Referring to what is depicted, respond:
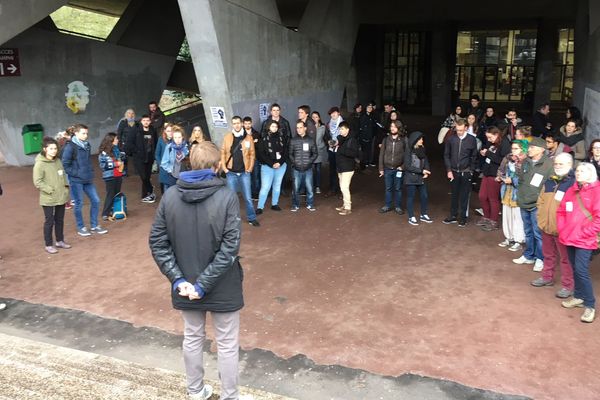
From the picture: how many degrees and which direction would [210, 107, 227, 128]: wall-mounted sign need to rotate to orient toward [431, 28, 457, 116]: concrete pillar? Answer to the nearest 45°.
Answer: approximately 135° to its left

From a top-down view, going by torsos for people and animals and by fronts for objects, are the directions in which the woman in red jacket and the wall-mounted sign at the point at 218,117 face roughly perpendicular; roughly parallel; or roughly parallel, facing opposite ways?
roughly perpendicular

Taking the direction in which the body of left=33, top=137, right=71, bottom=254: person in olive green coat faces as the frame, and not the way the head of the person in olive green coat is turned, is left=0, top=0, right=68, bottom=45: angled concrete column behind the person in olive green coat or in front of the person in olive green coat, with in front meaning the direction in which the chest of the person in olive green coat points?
behind

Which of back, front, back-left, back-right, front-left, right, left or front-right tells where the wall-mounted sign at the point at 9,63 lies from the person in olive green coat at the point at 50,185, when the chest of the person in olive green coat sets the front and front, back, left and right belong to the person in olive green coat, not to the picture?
back-left

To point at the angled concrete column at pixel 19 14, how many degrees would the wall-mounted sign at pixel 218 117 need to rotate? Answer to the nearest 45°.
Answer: approximately 135° to its right

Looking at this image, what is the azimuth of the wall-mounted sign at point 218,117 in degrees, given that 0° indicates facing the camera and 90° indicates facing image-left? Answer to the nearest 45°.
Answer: approximately 0°

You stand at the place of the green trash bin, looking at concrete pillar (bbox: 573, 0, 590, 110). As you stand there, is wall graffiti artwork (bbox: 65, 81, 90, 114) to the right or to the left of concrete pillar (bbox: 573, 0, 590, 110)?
left

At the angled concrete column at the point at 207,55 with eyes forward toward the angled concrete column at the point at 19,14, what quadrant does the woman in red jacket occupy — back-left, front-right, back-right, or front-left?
back-left

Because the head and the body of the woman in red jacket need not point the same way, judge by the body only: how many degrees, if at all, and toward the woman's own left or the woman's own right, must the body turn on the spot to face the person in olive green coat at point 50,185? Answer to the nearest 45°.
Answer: approximately 45° to the woman's own right

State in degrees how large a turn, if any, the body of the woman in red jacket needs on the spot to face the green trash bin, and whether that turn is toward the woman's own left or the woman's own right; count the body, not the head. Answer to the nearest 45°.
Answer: approximately 45° to the woman's own right

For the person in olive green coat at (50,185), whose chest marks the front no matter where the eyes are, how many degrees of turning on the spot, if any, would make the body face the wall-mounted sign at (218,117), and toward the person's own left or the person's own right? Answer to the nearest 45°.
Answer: approximately 90° to the person's own left

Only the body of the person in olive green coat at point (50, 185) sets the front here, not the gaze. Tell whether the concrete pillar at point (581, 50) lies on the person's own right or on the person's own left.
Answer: on the person's own left
